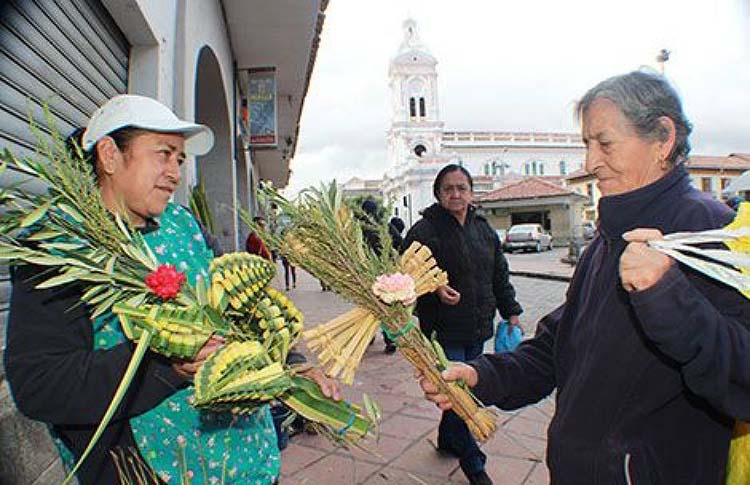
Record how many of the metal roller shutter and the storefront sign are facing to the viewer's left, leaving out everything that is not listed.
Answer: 0

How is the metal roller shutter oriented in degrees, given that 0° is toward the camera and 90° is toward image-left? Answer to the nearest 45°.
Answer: approximately 315°

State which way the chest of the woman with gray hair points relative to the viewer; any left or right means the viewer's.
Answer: facing the viewer and to the left of the viewer

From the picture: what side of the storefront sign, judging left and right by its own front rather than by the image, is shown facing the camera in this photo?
front

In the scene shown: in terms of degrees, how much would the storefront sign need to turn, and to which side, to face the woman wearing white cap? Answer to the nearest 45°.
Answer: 0° — it already faces them

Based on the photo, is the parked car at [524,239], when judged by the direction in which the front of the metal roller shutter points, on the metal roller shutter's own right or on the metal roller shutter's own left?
on the metal roller shutter's own left

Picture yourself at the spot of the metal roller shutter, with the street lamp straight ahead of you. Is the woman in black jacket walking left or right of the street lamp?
right

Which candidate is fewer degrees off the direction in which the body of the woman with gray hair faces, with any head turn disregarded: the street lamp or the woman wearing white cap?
the woman wearing white cap
